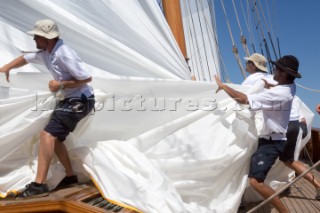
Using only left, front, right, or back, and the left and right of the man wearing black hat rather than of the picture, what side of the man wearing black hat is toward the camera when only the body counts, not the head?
left

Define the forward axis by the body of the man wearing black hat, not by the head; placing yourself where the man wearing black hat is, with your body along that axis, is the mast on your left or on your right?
on your right

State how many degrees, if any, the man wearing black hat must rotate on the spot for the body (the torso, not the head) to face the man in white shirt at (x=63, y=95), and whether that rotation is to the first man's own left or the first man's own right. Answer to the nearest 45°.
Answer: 0° — they already face them
